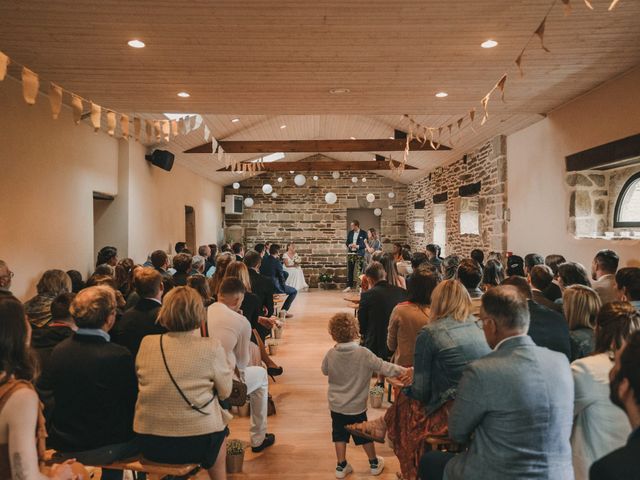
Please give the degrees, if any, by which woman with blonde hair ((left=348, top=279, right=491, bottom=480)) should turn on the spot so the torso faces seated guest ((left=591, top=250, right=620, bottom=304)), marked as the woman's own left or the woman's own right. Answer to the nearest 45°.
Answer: approximately 90° to the woman's own right

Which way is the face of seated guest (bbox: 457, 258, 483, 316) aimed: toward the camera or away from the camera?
away from the camera

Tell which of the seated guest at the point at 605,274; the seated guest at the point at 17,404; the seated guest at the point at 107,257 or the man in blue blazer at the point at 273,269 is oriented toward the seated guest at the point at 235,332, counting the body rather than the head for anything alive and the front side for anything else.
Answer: the seated guest at the point at 17,404

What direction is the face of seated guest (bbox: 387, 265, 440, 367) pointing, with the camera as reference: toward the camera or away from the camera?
away from the camera

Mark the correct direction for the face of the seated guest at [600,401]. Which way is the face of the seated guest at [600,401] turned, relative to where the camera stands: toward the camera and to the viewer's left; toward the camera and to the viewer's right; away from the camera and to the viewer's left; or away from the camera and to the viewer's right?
away from the camera and to the viewer's left

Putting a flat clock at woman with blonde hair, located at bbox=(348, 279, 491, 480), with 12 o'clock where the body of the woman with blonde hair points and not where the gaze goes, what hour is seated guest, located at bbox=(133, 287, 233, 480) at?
The seated guest is roughly at 10 o'clock from the woman with blonde hair.

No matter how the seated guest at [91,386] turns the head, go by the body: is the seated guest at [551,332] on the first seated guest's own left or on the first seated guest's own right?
on the first seated guest's own right

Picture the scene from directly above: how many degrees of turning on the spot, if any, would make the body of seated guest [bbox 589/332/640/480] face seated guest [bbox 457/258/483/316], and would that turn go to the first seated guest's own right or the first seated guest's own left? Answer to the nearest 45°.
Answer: approximately 45° to the first seated guest's own right

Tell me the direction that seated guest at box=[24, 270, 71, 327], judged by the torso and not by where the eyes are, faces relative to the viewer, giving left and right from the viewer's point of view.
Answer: facing away from the viewer and to the right of the viewer
